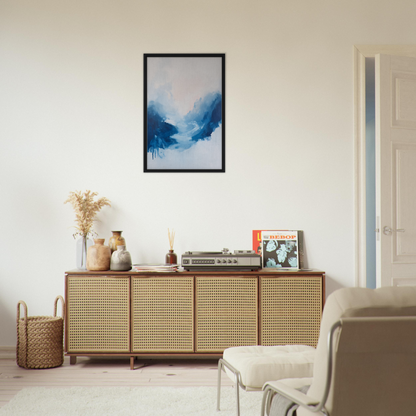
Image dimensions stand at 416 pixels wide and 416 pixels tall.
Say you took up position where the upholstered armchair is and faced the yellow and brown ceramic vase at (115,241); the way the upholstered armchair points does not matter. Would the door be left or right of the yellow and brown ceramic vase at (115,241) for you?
right

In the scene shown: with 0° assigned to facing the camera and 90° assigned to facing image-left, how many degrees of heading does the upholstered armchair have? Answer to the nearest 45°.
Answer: approximately 135°

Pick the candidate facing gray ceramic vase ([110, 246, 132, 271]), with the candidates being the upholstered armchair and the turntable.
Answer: the upholstered armchair

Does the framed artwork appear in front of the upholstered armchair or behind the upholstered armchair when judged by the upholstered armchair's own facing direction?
in front

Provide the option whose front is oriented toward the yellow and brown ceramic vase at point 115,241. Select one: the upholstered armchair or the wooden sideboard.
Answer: the upholstered armchair

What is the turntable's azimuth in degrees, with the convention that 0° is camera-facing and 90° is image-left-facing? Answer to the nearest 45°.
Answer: approximately 0°
